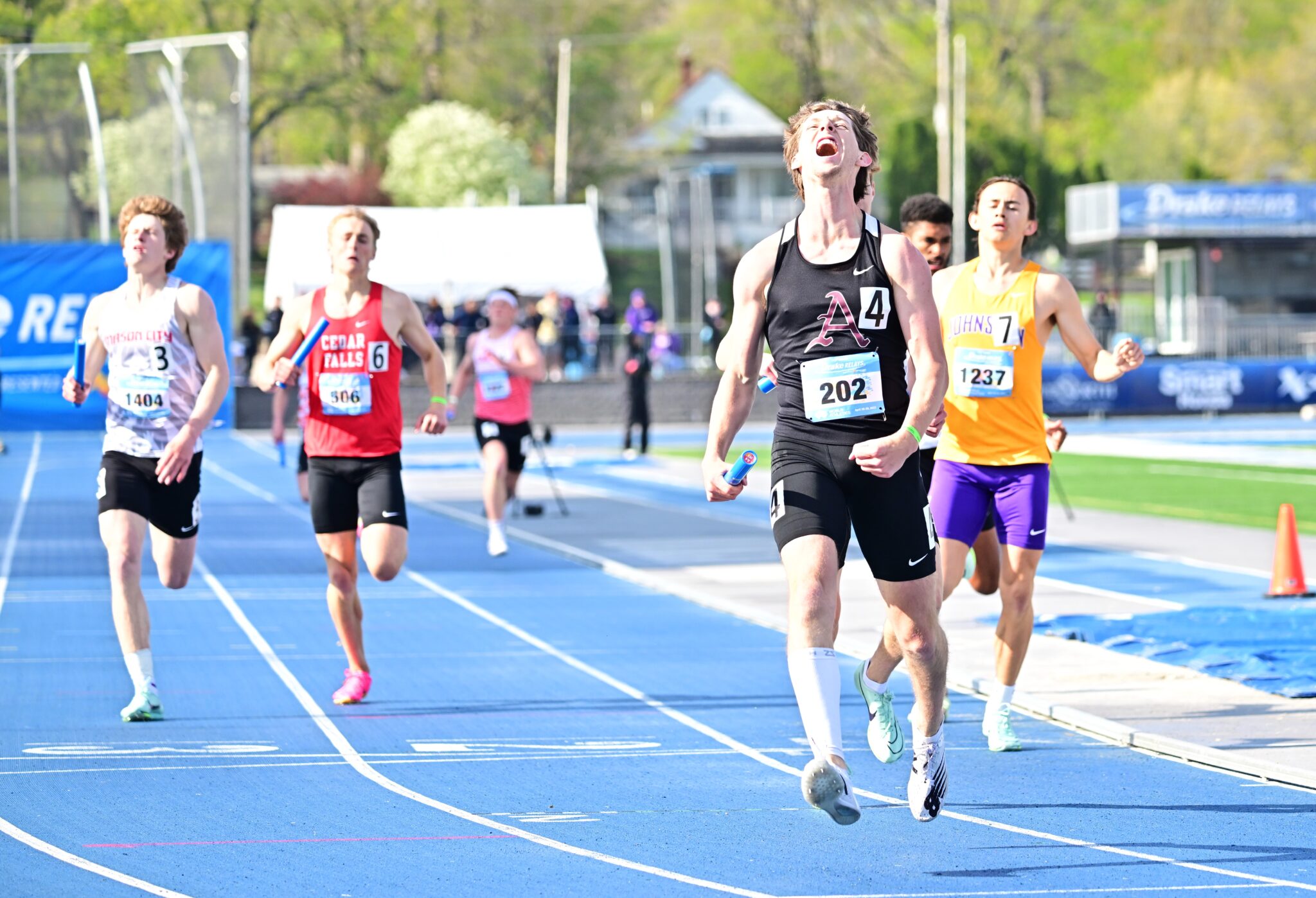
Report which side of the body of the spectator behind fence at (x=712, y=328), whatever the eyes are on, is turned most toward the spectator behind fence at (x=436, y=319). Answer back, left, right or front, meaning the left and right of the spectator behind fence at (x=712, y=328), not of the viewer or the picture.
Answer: right

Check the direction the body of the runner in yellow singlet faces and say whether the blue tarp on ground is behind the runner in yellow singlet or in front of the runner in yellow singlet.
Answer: behind

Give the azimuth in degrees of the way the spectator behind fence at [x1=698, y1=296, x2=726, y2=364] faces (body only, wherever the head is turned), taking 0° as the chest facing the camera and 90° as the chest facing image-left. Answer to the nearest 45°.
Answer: approximately 0°

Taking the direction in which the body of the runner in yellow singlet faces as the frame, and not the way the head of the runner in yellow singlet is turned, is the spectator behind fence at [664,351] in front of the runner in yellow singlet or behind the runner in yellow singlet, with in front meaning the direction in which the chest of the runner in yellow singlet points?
behind

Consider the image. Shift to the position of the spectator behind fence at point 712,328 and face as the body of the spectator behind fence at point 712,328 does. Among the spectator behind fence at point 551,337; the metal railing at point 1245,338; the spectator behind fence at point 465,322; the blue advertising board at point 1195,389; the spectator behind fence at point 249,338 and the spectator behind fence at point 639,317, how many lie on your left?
2

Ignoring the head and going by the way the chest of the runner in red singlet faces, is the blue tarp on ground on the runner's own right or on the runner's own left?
on the runner's own left

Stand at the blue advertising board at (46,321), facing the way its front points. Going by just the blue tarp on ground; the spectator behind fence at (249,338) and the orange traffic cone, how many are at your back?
1

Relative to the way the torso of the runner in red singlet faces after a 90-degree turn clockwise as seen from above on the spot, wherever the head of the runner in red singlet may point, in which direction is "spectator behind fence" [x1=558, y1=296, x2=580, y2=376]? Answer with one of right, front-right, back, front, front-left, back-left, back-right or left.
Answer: right
